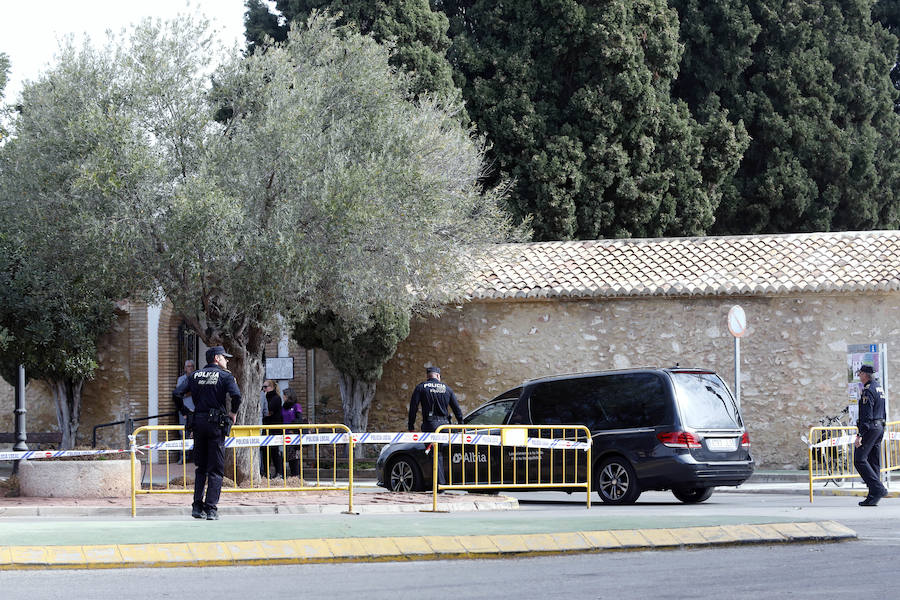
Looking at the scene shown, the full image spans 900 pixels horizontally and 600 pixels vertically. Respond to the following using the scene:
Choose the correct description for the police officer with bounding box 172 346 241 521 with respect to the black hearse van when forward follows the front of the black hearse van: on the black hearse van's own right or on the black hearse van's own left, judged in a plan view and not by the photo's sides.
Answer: on the black hearse van's own left

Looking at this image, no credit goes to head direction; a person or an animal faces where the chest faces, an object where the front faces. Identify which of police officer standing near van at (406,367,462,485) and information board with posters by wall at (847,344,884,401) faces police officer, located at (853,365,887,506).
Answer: the information board with posters by wall

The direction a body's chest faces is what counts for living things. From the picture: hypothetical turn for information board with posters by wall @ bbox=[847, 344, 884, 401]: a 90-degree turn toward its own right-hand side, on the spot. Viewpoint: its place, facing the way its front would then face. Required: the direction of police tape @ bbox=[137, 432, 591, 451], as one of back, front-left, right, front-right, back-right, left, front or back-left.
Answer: front-left

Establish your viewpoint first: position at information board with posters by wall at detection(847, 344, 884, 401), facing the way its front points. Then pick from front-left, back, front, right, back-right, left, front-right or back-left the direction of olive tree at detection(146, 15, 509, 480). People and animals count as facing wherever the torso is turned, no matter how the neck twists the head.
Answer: front-right

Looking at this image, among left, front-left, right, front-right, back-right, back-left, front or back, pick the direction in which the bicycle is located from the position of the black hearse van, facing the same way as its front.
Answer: right

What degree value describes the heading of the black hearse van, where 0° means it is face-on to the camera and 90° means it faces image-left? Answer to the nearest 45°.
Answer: approximately 135°

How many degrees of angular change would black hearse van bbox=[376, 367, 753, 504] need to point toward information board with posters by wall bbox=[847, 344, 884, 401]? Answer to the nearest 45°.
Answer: approximately 90° to its right

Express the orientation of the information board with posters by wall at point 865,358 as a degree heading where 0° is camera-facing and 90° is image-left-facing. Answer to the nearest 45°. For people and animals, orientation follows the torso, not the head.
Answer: approximately 0°
